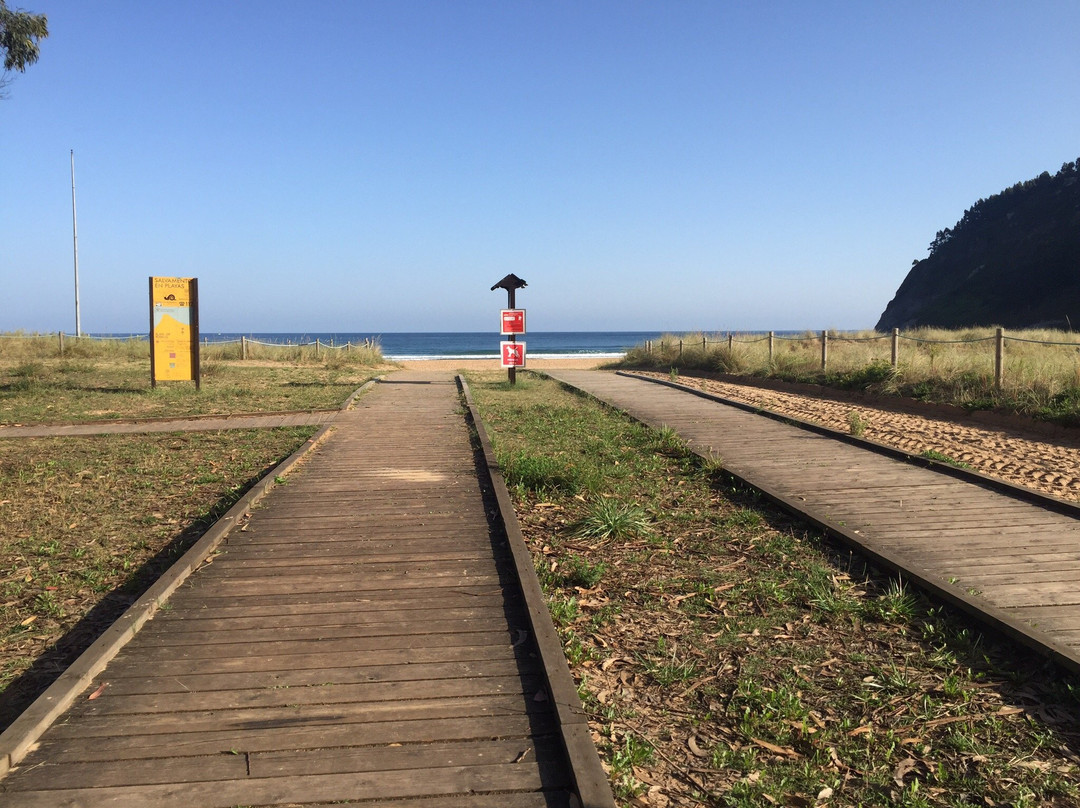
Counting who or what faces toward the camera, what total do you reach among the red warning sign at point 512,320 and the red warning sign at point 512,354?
2

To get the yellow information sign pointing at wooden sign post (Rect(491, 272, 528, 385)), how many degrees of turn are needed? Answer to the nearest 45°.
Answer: approximately 90° to its left

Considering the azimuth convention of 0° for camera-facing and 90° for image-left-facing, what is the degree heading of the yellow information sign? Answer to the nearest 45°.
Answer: approximately 0°

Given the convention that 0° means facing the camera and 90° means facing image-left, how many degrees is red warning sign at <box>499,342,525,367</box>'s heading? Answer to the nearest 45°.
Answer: approximately 0°

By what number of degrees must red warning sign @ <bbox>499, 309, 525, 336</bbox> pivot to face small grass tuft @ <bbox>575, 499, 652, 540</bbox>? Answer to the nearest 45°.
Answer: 0° — it already faces it

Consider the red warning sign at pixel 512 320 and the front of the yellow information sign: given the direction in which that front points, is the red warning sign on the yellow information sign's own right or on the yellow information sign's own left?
on the yellow information sign's own left
